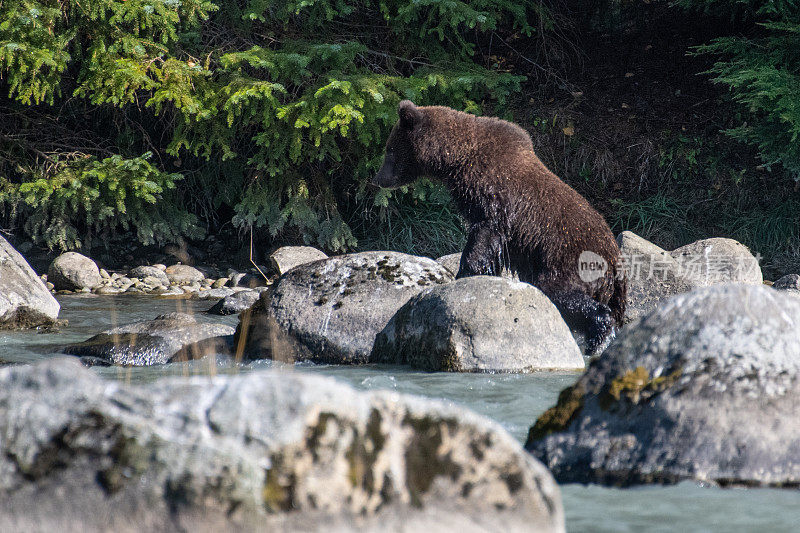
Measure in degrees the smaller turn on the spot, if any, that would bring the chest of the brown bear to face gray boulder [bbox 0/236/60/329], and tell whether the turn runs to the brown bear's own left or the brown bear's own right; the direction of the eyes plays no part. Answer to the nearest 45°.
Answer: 0° — it already faces it

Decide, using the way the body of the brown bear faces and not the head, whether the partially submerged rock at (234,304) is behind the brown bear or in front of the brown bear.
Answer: in front

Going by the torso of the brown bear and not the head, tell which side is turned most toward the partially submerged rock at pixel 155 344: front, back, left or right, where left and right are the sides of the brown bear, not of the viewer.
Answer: front

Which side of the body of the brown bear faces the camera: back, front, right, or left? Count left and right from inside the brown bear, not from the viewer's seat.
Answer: left

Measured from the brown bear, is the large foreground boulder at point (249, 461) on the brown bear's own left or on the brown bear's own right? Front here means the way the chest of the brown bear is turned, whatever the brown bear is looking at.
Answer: on the brown bear's own left

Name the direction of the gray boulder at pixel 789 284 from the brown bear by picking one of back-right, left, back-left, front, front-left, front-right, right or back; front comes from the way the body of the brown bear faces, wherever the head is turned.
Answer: back-right

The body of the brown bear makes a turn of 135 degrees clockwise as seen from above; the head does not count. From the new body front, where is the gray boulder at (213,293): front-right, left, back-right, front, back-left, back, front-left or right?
left

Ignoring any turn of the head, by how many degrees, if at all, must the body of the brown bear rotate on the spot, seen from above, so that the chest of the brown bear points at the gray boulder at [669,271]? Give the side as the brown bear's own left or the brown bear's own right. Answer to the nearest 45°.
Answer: approximately 135° to the brown bear's own right

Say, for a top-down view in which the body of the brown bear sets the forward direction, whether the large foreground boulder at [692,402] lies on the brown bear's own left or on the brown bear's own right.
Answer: on the brown bear's own left

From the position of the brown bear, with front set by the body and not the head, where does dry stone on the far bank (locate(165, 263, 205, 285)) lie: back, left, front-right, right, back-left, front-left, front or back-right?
front-right
